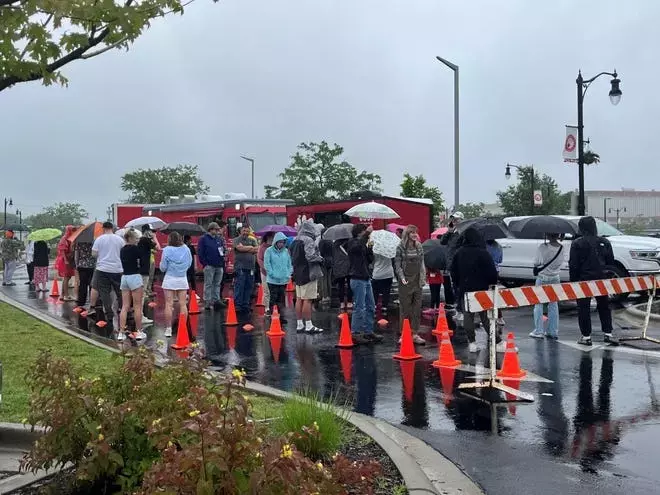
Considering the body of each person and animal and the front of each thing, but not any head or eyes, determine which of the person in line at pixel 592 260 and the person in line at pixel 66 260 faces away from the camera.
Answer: the person in line at pixel 592 260

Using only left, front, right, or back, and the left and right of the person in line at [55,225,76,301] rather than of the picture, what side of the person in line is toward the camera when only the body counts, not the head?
right

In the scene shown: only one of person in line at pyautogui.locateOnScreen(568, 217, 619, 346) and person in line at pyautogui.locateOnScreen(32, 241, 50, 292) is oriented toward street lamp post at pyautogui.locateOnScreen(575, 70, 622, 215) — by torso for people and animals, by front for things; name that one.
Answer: person in line at pyautogui.locateOnScreen(568, 217, 619, 346)

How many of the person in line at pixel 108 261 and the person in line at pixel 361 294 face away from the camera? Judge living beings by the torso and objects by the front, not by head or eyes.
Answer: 1

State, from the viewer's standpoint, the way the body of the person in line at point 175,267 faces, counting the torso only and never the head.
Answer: away from the camera

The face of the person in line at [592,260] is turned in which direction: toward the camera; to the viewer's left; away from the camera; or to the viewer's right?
away from the camera

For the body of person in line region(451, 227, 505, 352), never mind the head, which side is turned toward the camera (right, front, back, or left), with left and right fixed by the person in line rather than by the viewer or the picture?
back
